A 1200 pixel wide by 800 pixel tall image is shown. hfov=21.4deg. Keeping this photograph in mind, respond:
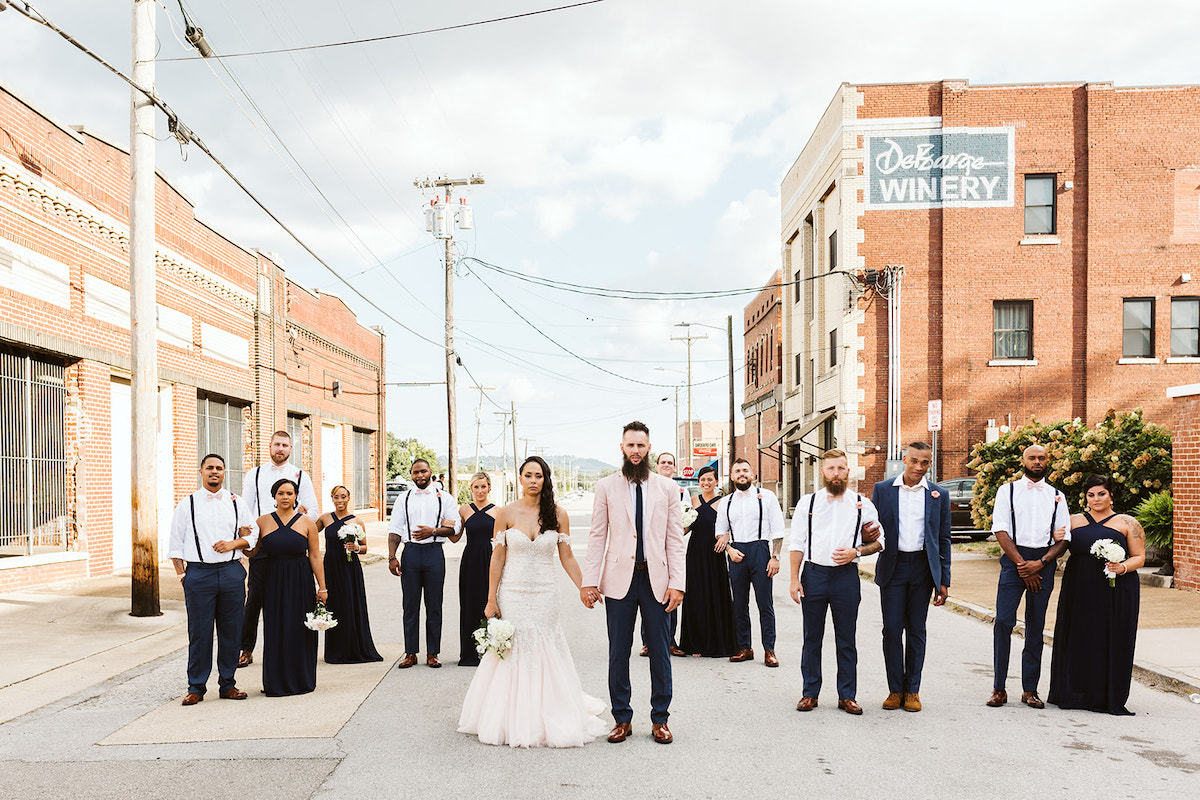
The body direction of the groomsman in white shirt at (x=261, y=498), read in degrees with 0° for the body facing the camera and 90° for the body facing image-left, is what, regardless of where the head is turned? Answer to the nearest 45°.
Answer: approximately 0°

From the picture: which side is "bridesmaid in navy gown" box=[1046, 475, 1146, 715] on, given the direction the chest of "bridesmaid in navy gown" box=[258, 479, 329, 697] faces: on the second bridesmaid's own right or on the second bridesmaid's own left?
on the second bridesmaid's own left

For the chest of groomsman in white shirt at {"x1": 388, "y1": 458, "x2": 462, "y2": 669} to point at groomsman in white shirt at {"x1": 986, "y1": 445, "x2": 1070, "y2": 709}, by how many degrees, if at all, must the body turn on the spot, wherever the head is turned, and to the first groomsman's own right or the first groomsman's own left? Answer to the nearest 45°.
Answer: approximately 45° to the first groomsman's own left

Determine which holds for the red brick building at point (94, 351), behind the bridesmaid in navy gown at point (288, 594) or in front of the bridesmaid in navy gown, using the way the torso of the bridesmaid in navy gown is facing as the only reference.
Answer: behind

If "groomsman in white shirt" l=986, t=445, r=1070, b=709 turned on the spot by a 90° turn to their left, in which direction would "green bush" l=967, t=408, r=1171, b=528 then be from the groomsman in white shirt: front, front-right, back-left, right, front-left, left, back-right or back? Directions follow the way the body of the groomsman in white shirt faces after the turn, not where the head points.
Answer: left

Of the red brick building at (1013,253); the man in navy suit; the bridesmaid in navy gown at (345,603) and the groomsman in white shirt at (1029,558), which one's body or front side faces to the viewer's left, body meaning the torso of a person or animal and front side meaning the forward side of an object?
the red brick building

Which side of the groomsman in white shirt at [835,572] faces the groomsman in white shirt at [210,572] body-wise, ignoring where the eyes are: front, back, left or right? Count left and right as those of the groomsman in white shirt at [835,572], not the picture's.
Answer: right

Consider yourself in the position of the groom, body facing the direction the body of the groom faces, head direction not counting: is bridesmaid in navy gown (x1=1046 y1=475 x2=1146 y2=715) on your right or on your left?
on your left
